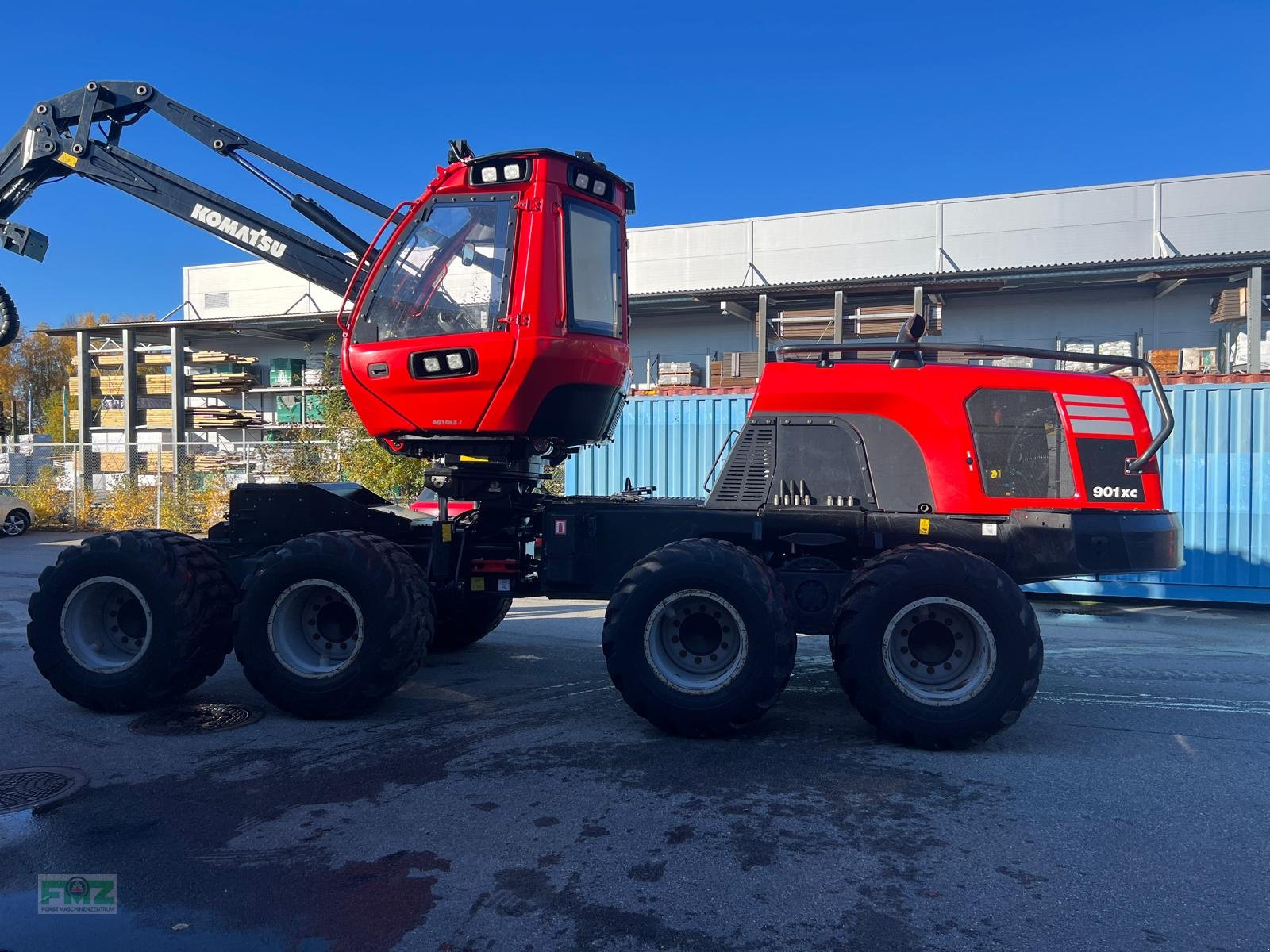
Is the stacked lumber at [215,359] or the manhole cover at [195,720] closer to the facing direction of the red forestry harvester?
the manhole cover

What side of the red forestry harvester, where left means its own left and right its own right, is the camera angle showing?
left

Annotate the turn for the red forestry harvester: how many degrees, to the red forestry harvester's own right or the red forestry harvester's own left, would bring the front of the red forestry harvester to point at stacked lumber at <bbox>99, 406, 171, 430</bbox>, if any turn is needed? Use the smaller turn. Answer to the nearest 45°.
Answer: approximately 45° to the red forestry harvester's own right

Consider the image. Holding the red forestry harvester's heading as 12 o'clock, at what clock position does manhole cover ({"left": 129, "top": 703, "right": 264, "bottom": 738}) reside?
The manhole cover is roughly at 12 o'clock from the red forestry harvester.

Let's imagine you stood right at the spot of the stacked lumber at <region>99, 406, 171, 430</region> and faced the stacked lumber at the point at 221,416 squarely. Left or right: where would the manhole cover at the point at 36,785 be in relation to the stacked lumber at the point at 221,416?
right

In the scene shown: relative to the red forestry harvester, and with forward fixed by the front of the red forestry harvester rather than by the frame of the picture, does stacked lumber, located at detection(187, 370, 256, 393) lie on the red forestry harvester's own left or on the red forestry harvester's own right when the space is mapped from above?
on the red forestry harvester's own right

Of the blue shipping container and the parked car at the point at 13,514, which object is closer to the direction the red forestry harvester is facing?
the parked car

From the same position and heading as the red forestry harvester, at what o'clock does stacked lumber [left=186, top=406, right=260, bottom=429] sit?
The stacked lumber is roughly at 2 o'clock from the red forestry harvester.

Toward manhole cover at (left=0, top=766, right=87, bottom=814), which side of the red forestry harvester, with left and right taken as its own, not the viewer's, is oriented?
front

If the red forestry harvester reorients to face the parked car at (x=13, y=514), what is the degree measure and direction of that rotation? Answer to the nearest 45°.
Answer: approximately 45° to its right

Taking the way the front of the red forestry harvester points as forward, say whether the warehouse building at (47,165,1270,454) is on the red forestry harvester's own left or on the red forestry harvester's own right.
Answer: on the red forestry harvester's own right
